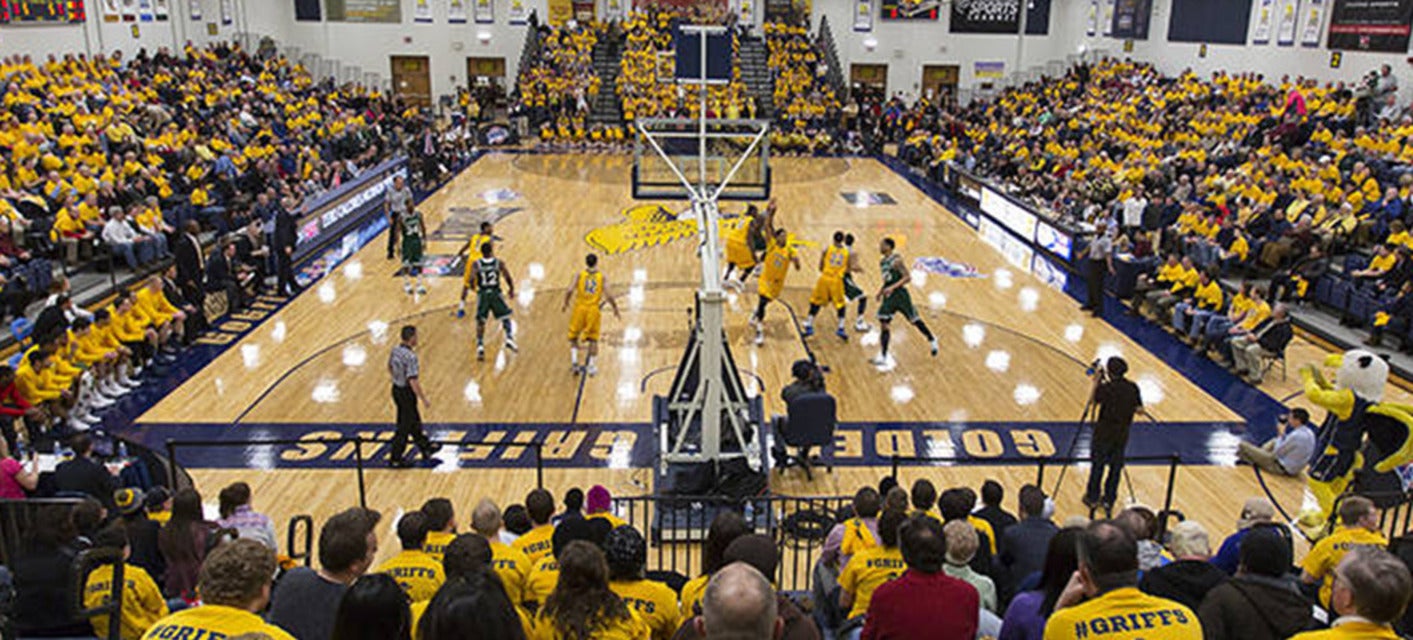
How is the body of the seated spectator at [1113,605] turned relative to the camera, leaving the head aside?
away from the camera

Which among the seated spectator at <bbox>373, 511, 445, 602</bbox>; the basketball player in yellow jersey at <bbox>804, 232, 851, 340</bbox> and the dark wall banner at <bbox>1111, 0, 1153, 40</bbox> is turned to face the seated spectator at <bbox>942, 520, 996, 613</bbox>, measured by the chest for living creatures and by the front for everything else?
the dark wall banner

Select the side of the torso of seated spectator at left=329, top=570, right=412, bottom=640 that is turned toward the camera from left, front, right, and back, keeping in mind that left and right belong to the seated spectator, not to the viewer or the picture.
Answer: back

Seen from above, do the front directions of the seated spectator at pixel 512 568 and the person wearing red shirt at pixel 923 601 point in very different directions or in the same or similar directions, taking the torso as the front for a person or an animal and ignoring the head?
same or similar directions

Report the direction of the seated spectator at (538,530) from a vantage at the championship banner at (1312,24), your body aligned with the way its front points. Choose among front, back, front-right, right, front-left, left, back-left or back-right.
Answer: front

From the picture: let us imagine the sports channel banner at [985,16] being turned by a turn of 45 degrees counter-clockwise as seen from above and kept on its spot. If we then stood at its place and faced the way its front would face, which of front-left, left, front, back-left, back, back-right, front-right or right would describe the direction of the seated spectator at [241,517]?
front-right

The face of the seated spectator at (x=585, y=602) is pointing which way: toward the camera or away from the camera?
away from the camera

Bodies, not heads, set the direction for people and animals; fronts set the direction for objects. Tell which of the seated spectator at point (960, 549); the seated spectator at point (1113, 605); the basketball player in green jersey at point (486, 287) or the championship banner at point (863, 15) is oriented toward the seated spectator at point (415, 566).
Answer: the championship banner

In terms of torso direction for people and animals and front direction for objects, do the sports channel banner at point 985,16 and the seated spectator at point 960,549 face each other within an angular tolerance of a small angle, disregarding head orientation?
yes

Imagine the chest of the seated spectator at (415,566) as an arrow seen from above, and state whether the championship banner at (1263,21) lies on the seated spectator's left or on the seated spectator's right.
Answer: on the seated spectator's right

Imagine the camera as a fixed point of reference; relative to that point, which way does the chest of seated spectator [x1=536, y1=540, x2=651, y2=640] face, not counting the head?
away from the camera

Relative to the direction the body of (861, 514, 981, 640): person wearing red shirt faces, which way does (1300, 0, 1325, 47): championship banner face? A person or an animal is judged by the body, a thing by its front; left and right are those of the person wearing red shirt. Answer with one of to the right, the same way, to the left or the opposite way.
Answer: the opposite way

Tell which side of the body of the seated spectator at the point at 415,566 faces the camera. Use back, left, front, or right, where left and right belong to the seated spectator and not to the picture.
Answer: back

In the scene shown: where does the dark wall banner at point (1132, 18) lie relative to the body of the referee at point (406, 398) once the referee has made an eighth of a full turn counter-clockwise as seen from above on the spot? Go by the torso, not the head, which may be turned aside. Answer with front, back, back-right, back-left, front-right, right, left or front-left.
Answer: front-right

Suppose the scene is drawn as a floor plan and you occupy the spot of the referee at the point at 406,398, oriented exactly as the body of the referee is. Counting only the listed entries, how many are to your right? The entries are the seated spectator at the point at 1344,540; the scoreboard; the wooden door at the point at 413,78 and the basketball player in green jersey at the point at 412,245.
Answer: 1

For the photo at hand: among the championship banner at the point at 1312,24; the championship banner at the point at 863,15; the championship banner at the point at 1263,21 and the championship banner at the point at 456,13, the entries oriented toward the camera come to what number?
4

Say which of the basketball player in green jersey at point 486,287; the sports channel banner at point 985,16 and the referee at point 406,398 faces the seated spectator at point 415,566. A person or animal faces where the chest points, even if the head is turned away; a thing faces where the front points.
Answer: the sports channel banner

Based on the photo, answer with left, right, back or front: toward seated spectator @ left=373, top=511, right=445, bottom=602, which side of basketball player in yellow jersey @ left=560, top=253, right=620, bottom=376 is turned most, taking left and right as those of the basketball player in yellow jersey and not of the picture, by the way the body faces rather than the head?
back

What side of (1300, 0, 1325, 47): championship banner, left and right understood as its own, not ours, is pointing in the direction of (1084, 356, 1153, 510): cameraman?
front

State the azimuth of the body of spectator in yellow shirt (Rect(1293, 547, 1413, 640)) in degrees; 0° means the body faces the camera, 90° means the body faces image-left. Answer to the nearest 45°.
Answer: approximately 135°

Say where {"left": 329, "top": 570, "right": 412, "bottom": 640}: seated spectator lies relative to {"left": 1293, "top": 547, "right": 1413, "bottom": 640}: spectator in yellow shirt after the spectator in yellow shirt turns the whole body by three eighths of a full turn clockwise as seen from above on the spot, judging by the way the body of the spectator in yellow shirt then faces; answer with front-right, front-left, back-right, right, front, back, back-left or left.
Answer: back-right

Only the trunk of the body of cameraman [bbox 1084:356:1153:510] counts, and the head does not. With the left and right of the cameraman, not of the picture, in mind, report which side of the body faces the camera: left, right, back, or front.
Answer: back

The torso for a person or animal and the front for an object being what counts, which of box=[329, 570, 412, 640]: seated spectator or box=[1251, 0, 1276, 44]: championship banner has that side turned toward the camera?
the championship banner

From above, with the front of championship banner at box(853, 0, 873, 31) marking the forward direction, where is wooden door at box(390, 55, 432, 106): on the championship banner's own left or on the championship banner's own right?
on the championship banner's own right
